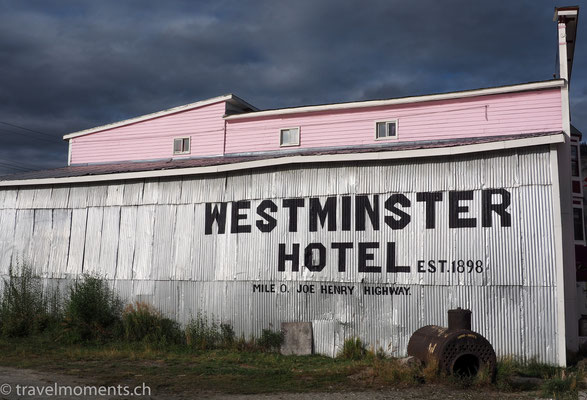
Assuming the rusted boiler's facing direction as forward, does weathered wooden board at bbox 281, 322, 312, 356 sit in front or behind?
behind

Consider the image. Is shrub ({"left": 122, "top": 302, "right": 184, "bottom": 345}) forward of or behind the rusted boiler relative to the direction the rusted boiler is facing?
behind

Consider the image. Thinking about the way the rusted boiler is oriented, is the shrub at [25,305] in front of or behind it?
behind

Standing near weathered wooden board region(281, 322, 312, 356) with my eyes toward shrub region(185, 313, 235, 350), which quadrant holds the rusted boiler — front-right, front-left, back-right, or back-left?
back-left

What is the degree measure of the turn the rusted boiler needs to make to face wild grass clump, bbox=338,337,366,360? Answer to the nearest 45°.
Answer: approximately 180°

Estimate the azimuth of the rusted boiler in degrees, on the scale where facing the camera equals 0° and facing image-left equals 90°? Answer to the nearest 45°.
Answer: approximately 315°

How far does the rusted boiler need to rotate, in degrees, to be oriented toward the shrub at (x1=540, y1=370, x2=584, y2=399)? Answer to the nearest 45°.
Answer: approximately 45° to its left
